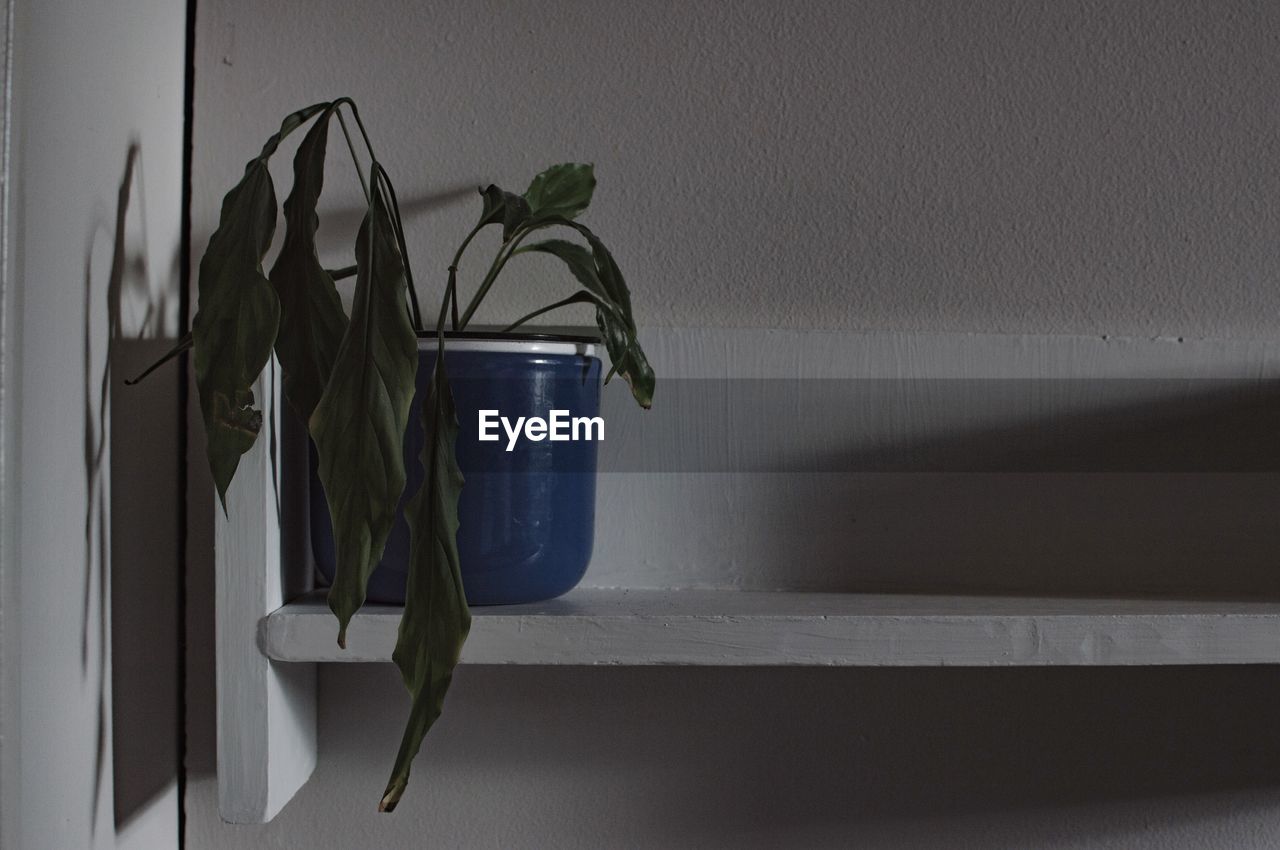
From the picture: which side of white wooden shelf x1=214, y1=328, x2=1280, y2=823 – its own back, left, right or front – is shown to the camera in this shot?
front
